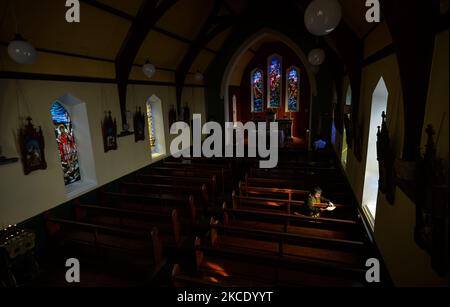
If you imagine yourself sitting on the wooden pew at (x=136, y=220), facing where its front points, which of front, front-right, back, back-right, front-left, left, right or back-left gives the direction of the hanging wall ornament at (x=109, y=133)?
front-left

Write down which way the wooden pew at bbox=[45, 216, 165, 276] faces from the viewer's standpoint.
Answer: facing away from the viewer and to the right of the viewer

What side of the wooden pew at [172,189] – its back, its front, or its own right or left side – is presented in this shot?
back

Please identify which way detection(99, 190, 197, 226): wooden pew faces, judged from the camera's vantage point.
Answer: facing away from the viewer and to the right of the viewer

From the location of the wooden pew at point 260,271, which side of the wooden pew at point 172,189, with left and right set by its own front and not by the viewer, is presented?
back

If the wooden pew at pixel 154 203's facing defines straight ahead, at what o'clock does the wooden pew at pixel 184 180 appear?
the wooden pew at pixel 184 180 is roughly at 12 o'clock from the wooden pew at pixel 154 203.

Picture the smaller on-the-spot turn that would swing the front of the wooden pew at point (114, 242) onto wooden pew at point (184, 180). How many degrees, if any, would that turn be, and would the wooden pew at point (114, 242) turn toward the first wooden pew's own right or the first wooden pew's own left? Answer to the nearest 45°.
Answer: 0° — it already faces it

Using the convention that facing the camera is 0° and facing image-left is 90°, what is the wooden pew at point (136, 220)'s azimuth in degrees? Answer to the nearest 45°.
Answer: approximately 225°

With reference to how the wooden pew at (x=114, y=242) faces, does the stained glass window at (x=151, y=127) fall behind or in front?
in front

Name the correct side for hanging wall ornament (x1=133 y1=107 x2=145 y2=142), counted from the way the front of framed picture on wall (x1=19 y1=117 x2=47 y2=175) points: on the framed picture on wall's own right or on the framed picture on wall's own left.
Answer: on the framed picture on wall's own left

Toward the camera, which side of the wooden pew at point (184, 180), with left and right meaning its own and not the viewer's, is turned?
back

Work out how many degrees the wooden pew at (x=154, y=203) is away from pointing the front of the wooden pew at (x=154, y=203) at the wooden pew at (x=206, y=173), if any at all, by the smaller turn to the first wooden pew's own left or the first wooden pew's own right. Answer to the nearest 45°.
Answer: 0° — it already faces it

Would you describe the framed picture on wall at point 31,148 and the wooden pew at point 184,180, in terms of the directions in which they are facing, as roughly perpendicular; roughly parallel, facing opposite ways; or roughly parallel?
roughly perpendicular

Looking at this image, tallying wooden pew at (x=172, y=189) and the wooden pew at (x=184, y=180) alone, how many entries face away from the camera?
2

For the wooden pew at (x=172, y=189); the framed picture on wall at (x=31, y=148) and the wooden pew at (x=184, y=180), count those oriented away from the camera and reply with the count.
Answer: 2
